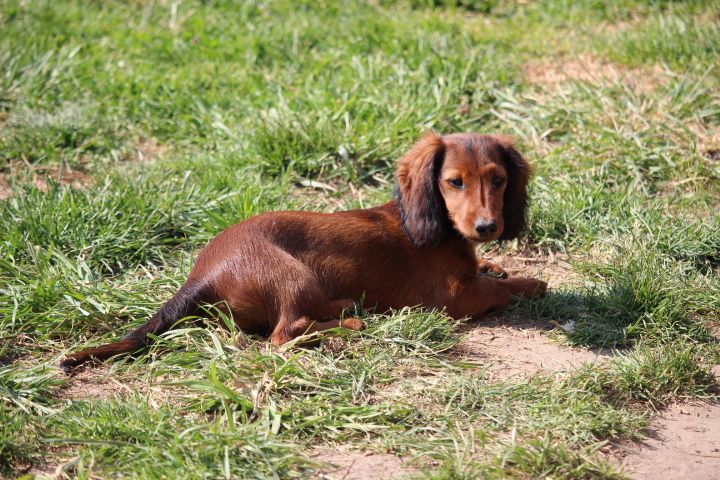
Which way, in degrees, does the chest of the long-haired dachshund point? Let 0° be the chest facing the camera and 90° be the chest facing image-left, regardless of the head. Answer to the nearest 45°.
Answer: approximately 270°
